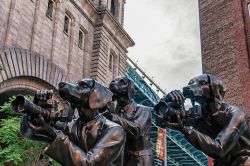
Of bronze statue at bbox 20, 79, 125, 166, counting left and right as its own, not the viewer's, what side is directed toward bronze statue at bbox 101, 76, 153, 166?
back

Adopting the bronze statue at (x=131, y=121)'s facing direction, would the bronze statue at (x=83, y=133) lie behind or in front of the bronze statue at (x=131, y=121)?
in front

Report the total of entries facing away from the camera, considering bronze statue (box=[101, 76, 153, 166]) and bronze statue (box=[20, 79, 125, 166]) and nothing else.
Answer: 0

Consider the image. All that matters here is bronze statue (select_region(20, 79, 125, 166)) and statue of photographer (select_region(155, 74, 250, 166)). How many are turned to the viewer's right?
0

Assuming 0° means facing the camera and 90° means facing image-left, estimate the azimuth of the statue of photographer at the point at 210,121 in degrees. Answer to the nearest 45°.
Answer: approximately 45°

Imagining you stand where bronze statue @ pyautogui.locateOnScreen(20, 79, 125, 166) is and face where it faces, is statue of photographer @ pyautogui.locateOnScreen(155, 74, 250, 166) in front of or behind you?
behind

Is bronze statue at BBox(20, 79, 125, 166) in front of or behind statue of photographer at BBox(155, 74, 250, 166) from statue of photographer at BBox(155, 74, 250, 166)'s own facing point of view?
in front

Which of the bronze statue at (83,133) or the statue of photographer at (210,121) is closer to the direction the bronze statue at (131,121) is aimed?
the bronze statue

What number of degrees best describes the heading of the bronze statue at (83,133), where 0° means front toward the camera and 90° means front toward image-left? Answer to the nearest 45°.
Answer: approximately 45°

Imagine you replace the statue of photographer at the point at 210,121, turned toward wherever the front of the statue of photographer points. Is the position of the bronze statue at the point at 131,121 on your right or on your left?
on your right
